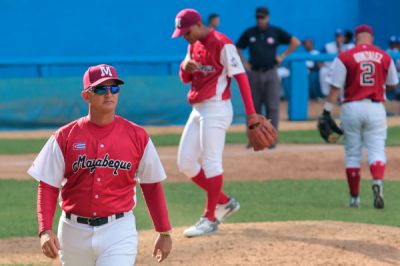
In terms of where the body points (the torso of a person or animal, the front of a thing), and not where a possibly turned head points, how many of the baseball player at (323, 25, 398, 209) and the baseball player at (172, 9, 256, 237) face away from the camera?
1

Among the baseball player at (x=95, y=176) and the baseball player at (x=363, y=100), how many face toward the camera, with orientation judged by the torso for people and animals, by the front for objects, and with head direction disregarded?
1

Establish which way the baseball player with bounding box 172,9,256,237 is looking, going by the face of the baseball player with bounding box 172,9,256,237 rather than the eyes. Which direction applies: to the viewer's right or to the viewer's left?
to the viewer's left

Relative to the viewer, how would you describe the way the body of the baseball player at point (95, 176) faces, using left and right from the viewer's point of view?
facing the viewer

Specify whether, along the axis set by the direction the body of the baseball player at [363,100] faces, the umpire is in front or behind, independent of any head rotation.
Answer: in front

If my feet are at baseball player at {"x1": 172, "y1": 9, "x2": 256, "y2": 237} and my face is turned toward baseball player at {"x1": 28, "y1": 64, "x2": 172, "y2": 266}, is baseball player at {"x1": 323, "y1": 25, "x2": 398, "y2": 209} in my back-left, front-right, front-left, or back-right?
back-left

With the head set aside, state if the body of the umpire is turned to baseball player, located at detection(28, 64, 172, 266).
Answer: yes

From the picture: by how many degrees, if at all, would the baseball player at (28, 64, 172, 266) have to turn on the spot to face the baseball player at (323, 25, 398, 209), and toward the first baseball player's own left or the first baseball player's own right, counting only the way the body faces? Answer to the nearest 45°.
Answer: approximately 135° to the first baseball player's own left

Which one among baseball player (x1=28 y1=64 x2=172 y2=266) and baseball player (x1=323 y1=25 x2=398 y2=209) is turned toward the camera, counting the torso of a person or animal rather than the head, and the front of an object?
baseball player (x1=28 y1=64 x2=172 y2=266)

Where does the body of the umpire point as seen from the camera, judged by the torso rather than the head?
toward the camera

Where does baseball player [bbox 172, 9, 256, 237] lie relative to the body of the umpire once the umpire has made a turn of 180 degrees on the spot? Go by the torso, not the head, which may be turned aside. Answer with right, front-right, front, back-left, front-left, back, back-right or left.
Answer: back

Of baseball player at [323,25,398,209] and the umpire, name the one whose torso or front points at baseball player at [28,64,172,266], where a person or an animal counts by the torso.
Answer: the umpire

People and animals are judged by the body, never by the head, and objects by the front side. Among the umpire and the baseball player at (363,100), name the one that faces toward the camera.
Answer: the umpire

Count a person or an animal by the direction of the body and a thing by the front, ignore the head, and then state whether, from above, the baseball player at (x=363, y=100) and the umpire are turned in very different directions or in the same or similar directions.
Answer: very different directions

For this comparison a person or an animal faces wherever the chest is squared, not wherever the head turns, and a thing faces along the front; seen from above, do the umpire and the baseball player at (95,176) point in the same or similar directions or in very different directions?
same or similar directions

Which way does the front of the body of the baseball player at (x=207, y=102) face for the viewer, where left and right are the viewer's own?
facing the viewer and to the left of the viewer

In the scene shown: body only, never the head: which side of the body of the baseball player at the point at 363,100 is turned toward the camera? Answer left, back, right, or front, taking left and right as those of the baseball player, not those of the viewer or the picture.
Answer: back
